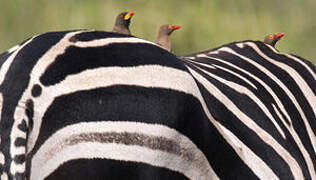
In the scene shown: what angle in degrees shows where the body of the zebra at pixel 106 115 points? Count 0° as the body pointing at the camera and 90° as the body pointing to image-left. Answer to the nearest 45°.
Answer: approximately 225°

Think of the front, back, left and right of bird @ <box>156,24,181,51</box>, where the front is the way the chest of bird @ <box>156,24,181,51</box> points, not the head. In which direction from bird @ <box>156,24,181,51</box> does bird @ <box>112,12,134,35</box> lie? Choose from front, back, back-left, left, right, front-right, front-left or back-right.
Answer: back

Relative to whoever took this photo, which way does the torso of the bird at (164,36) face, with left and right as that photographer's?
facing to the right of the viewer
